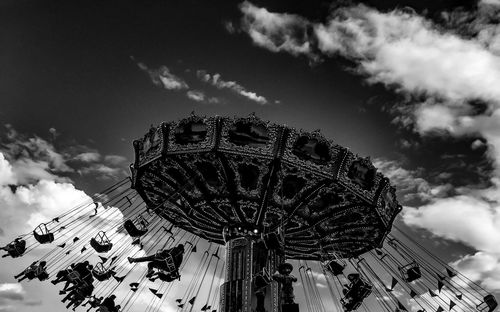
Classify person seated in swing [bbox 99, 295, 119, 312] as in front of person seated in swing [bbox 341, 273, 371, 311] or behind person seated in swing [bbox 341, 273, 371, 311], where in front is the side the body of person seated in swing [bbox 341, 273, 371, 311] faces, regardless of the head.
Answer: in front

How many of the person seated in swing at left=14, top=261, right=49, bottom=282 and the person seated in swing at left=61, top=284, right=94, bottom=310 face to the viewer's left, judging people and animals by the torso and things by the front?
2

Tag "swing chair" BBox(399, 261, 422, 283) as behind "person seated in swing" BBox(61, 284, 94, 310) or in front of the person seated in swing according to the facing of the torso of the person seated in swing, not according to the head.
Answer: behind

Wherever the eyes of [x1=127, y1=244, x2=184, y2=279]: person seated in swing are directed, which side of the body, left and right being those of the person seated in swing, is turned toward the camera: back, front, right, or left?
left

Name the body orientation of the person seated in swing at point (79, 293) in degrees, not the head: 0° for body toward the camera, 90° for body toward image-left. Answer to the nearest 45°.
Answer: approximately 90°

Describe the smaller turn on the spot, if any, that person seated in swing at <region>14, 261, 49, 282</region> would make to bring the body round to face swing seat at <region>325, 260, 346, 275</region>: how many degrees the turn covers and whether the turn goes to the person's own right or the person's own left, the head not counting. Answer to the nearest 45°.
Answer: approximately 135° to the person's own left
